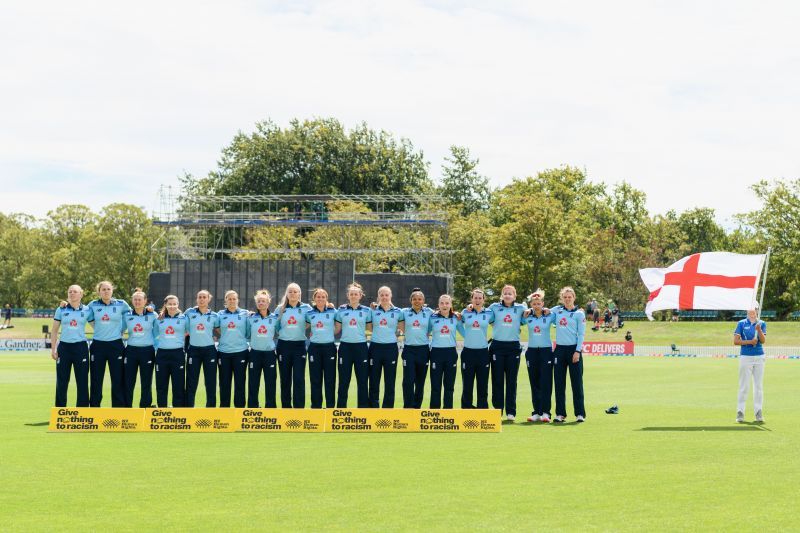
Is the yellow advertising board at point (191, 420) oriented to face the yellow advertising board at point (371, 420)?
no

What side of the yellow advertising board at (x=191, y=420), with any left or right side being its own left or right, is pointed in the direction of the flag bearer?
left

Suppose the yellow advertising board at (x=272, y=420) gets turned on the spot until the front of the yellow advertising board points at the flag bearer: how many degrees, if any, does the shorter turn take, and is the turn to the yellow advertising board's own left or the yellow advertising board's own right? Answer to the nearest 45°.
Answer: approximately 90° to the yellow advertising board's own left

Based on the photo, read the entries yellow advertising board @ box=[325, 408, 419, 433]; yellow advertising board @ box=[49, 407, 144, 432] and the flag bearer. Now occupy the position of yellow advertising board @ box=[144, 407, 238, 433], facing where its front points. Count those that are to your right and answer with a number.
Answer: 1

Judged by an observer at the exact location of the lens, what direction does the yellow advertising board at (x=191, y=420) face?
facing the viewer

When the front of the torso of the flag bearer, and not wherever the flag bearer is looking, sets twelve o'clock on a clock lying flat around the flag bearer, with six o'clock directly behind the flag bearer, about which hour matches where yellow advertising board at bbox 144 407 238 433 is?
The yellow advertising board is roughly at 2 o'clock from the flag bearer.

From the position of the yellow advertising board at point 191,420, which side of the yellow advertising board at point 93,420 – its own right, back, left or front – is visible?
left

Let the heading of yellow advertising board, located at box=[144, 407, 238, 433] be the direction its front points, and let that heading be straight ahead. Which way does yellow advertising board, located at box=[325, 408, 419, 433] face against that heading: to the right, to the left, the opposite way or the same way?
the same way

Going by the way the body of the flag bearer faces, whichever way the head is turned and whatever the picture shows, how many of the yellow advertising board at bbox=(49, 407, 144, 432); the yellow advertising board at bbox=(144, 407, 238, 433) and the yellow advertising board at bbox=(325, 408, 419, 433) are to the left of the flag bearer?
0

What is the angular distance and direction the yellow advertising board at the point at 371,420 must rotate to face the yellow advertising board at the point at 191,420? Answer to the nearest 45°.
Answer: approximately 90° to its right

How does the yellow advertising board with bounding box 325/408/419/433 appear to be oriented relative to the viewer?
toward the camera

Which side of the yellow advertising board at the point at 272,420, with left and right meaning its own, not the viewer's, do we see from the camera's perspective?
front

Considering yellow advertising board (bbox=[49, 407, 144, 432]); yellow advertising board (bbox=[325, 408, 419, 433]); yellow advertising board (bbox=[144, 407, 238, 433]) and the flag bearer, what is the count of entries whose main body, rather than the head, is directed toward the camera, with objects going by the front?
4

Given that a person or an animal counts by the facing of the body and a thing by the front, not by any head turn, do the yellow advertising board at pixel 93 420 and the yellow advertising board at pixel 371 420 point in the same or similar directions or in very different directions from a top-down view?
same or similar directions

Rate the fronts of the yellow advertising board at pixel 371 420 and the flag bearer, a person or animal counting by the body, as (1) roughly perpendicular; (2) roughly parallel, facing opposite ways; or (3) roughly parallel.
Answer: roughly parallel

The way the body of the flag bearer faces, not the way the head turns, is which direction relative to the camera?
toward the camera

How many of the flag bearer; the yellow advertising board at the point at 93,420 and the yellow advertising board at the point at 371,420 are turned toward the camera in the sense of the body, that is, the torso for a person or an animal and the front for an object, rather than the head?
3
